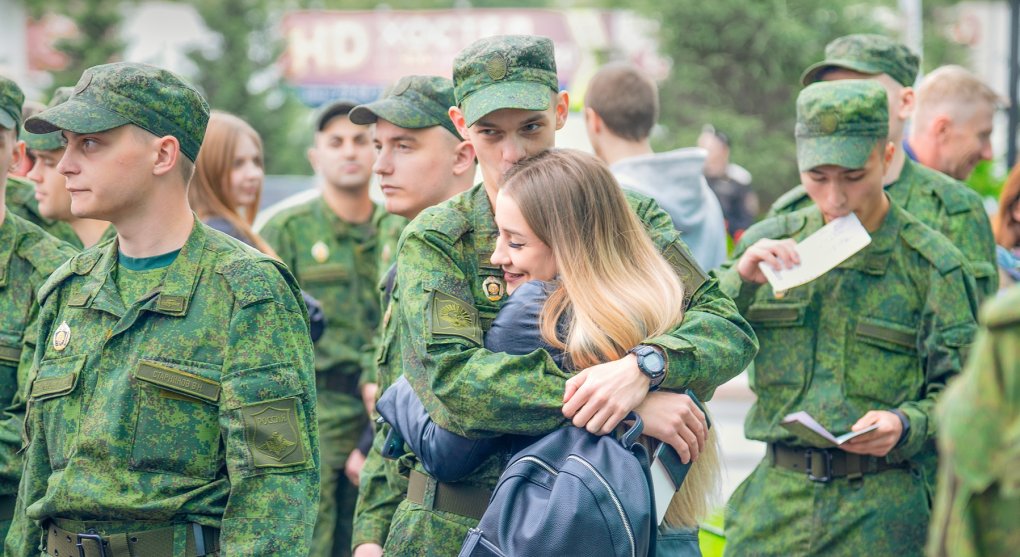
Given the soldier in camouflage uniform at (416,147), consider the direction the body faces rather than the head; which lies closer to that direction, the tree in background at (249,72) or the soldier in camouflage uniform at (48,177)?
the soldier in camouflage uniform

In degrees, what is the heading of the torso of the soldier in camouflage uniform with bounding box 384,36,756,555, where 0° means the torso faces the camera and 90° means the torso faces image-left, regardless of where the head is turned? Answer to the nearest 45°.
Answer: approximately 315°

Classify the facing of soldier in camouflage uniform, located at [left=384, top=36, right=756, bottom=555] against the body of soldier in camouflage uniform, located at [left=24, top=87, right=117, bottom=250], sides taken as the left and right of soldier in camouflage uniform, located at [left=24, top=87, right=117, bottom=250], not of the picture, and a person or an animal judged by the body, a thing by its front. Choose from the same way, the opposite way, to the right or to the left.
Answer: to the left

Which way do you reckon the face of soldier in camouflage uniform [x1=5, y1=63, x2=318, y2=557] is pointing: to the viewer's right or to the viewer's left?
to the viewer's left

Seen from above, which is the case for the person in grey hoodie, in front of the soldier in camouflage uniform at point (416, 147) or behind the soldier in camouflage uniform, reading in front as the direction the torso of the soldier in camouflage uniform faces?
behind

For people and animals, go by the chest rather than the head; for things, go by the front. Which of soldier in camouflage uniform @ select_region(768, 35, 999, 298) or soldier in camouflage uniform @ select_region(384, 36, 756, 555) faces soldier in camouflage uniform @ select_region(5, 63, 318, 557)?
soldier in camouflage uniform @ select_region(768, 35, 999, 298)

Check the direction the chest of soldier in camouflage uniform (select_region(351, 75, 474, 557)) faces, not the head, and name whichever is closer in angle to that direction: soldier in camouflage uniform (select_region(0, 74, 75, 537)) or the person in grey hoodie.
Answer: the soldier in camouflage uniform

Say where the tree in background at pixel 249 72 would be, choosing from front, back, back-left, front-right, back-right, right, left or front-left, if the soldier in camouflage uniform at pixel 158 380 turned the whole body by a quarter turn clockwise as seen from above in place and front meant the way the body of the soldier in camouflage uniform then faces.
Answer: front-right

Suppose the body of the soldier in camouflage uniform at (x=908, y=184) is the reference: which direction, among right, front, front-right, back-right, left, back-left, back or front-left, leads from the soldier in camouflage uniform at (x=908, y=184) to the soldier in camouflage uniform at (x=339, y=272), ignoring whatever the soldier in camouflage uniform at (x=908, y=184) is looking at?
front-right
